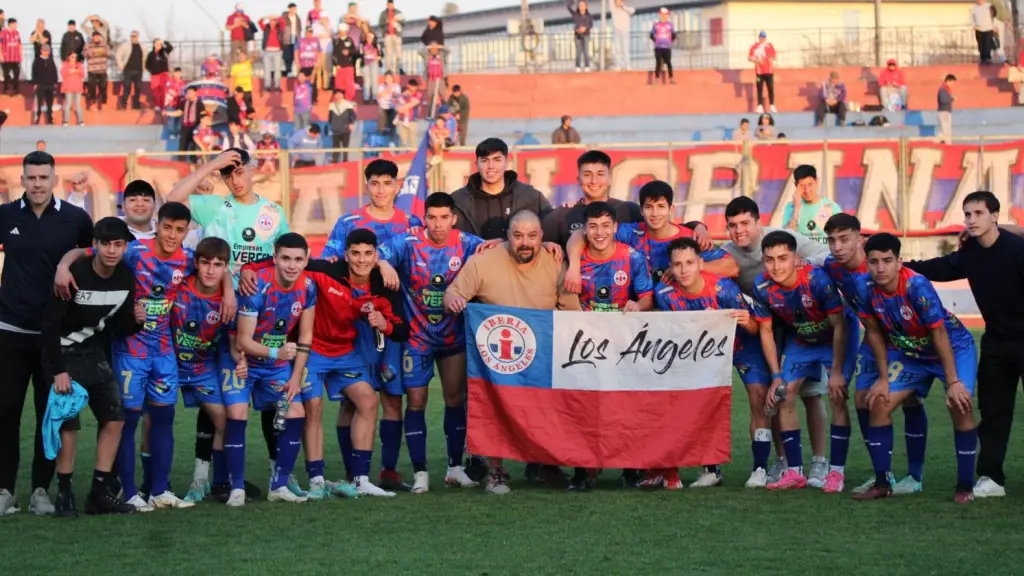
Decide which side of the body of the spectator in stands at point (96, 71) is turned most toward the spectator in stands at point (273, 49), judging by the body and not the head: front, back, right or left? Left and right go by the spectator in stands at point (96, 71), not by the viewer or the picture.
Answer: left

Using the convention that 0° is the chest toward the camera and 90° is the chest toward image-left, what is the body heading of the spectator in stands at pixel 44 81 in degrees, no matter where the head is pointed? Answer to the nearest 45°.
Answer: approximately 0°

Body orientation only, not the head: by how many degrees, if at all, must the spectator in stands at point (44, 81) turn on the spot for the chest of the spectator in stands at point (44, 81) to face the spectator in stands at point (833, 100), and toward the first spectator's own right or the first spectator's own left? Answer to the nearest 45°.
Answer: approximately 90° to the first spectator's own left

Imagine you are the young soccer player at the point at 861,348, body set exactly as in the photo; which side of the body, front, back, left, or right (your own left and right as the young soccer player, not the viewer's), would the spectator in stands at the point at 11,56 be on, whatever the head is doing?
right

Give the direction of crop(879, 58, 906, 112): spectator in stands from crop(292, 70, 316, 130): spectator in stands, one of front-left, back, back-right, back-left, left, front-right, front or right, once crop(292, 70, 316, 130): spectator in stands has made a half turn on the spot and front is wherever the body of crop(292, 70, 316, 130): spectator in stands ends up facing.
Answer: right
